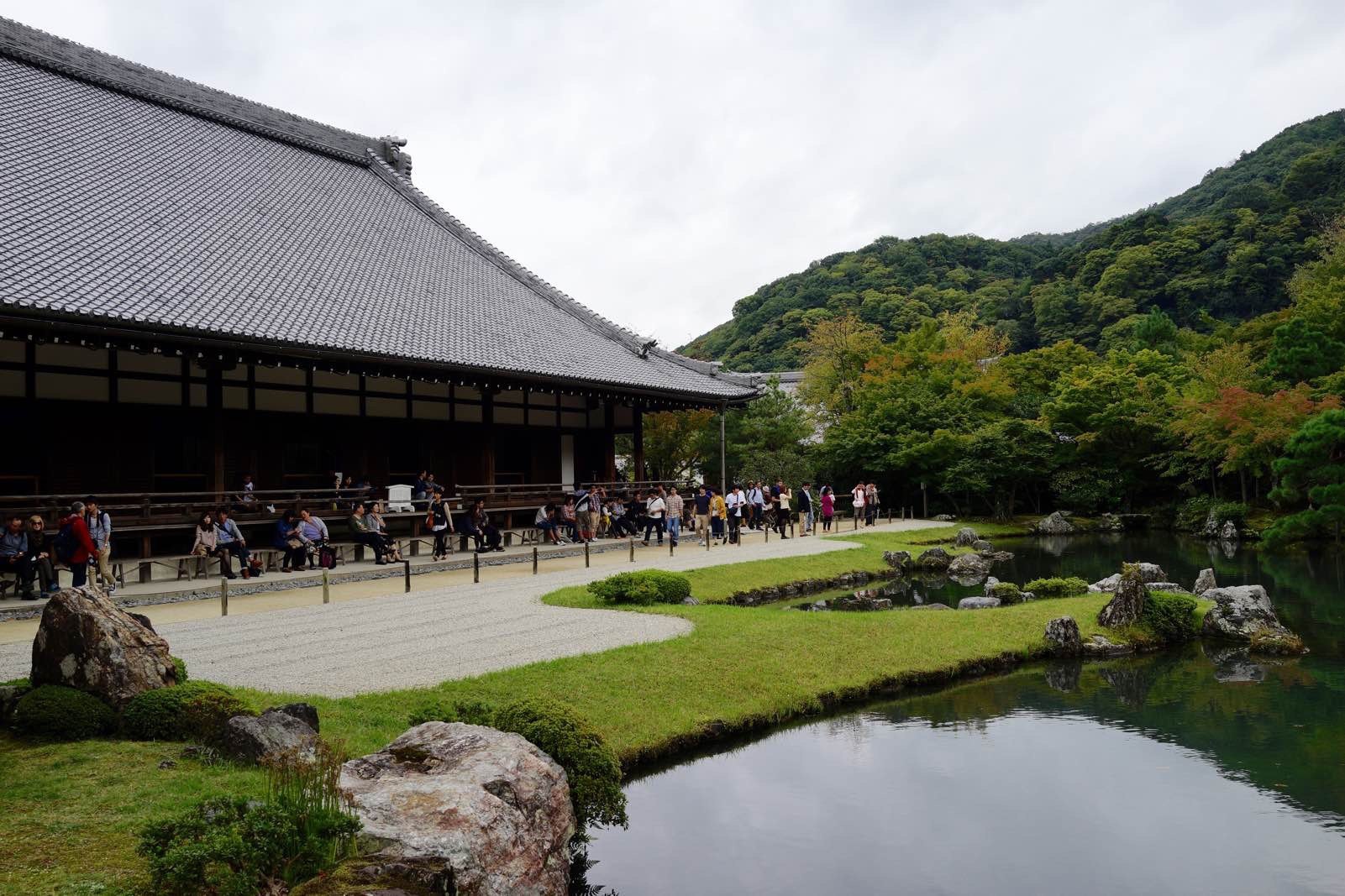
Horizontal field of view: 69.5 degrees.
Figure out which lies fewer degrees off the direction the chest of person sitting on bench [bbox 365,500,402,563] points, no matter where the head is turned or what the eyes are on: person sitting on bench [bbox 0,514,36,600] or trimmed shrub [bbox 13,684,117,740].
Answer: the trimmed shrub

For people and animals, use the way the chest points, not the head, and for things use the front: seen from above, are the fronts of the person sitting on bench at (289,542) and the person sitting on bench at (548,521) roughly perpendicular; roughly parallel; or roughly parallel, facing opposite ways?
roughly parallel

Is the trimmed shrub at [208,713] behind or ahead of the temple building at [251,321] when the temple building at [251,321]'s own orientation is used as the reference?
ahead

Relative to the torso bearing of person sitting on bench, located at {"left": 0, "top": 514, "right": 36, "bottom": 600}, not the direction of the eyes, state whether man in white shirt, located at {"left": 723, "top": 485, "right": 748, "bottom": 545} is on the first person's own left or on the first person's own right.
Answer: on the first person's own left

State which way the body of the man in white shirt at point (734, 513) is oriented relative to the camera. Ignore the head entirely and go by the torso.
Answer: toward the camera

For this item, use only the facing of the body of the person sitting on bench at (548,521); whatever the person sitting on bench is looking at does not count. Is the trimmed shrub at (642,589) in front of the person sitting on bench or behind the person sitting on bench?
in front

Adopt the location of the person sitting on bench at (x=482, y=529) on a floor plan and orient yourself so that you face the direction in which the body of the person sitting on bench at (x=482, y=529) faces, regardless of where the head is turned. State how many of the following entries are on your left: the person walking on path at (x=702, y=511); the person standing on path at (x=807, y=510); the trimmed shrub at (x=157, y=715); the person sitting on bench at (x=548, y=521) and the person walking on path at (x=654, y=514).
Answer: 4

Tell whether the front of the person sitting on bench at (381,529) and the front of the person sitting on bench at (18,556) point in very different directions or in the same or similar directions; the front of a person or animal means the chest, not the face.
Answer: same or similar directions

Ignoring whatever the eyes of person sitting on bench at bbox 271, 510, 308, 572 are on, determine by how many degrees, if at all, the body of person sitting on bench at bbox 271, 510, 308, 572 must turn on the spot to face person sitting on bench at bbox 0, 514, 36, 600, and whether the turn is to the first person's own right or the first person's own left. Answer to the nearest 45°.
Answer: approximately 90° to the first person's own right

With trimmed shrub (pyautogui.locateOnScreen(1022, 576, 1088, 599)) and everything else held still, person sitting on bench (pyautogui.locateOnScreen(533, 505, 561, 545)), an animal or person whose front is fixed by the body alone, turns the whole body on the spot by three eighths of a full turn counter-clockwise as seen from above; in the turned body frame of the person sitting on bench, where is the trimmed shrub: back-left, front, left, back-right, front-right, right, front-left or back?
back-right

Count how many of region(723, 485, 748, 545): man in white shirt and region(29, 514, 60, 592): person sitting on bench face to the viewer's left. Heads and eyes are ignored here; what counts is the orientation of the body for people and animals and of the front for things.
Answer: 0

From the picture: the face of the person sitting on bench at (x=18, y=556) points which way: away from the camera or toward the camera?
toward the camera

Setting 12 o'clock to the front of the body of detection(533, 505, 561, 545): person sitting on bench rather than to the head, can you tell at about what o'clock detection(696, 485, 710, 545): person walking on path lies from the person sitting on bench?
The person walking on path is roughly at 9 o'clock from the person sitting on bench.

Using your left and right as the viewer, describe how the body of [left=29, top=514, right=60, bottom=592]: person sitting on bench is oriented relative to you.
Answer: facing the viewer and to the right of the viewer

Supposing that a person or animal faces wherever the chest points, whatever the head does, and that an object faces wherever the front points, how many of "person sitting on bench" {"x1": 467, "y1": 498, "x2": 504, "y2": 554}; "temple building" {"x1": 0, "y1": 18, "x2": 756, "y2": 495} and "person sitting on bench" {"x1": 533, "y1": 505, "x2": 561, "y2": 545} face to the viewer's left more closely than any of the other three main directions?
0

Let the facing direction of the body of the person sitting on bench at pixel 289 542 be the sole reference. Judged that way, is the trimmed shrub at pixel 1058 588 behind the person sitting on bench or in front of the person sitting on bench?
in front

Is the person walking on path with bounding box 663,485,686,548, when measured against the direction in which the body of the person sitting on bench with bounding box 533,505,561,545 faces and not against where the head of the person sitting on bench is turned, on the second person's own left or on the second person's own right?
on the second person's own left

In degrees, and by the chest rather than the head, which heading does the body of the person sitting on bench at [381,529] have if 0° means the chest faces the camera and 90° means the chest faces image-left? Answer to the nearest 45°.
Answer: approximately 315°

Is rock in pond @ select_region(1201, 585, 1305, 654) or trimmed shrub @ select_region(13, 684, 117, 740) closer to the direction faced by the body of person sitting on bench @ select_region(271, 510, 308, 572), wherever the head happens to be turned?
the rock in pond
